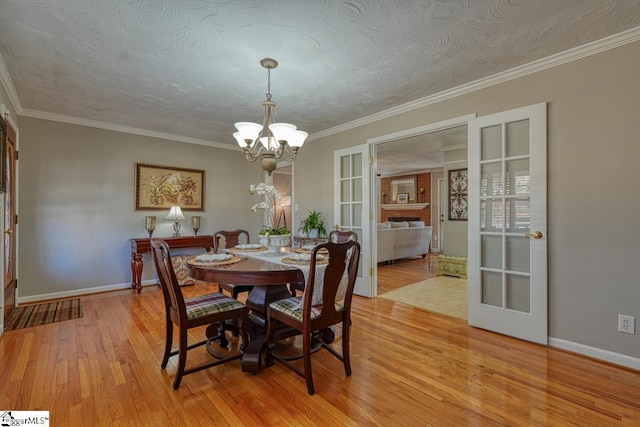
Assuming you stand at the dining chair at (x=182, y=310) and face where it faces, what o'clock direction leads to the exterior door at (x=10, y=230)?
The exterior door is roughly at 9 o'clock from the dining chair.

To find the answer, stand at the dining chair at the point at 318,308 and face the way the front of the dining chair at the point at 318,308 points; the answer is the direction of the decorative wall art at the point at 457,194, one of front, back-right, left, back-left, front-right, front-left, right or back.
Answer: right

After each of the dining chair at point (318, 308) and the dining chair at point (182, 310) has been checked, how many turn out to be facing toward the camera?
0

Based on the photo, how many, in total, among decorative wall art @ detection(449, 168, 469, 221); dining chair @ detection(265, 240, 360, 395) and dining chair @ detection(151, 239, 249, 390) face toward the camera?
1

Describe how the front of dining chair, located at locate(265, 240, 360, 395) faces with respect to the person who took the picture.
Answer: facing away from the viewer and to the left of the viewer

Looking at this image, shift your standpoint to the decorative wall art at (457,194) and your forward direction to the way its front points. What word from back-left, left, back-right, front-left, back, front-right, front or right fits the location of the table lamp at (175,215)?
front-right

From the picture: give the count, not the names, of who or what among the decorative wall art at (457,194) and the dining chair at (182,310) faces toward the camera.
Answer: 1

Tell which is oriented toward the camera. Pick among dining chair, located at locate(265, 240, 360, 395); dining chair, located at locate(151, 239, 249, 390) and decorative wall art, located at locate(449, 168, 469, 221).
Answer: the decorative wall art

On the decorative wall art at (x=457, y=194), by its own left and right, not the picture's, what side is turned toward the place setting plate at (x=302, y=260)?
front

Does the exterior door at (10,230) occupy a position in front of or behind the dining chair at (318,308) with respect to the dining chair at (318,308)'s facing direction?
in front

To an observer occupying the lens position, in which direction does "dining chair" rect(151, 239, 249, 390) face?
facing away from the viewer and to the right of the viewer

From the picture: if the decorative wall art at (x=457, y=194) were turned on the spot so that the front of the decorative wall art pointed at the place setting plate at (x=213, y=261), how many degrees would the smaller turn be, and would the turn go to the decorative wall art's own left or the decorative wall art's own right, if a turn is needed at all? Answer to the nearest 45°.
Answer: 0° — it already faces it

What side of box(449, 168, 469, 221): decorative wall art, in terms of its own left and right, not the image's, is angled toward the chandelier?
front

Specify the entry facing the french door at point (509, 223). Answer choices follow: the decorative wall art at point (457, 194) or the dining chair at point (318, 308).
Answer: the decorative wall art

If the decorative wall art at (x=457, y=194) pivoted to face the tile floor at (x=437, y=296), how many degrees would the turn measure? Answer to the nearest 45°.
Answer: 0° — it already faces it

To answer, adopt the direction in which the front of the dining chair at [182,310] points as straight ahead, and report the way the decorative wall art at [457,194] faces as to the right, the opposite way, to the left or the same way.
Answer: the opposite way
